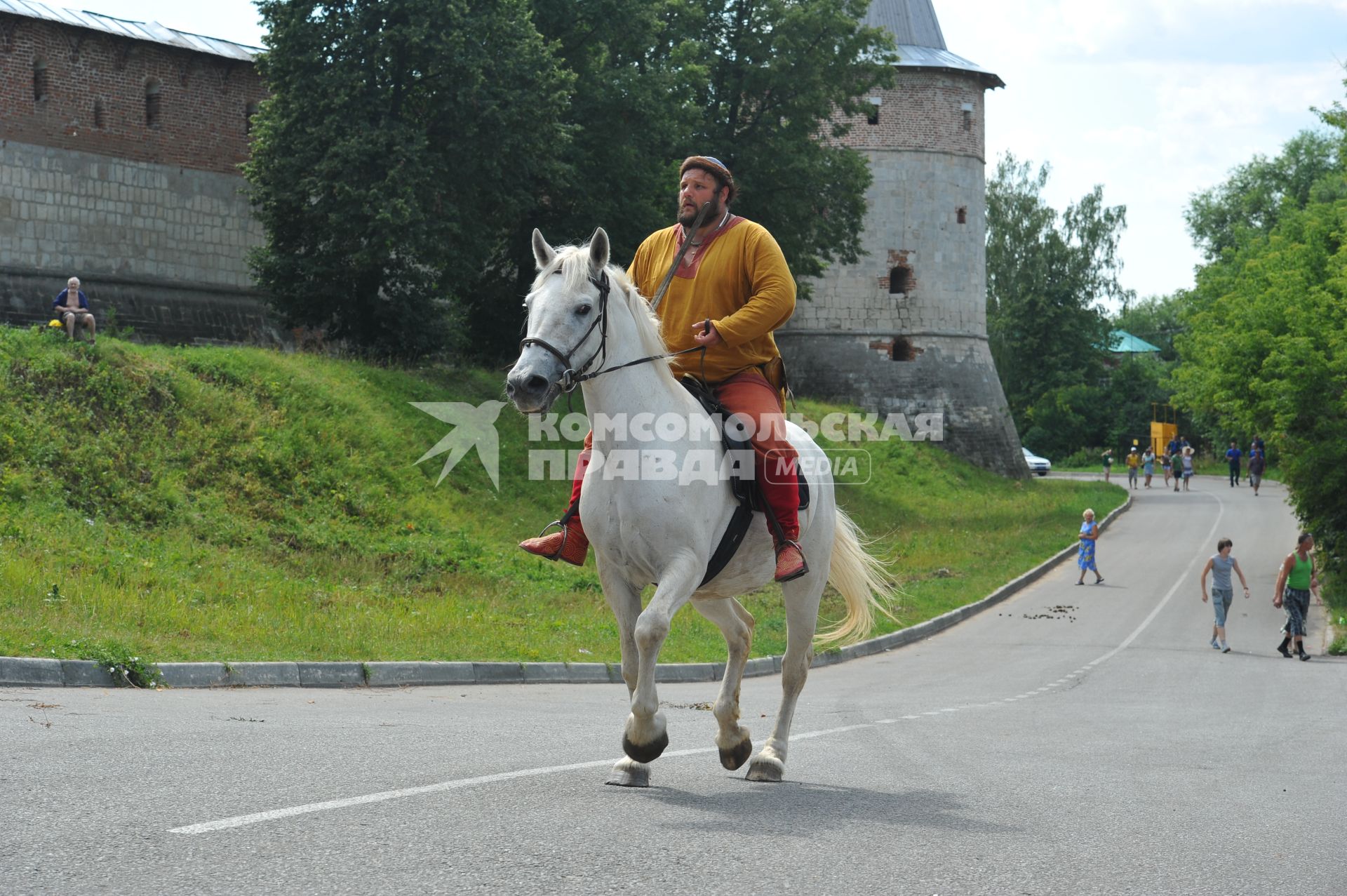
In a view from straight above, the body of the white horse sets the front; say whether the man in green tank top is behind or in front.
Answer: behind

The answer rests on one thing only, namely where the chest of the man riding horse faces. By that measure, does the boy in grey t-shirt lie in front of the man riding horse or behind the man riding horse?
behind

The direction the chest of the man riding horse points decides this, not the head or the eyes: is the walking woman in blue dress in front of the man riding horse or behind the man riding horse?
behind

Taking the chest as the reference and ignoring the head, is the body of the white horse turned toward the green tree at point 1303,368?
no

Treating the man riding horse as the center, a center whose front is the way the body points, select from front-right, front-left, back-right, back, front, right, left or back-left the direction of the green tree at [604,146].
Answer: back-right

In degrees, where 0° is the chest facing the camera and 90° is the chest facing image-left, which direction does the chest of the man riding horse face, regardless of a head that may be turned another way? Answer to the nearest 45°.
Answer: approximately 45°

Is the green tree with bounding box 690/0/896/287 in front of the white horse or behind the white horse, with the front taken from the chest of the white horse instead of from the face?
behind

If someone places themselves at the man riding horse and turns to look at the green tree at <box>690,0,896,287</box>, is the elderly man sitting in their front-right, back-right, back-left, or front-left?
front-left

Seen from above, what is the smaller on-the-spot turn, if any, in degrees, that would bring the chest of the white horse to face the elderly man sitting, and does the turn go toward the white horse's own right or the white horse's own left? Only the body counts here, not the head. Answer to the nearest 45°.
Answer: approximately 90° to the white horse's own right

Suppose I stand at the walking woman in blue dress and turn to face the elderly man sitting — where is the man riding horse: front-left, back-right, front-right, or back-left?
front-left

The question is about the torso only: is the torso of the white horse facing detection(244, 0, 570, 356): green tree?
no

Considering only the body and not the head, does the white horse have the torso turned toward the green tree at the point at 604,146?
no

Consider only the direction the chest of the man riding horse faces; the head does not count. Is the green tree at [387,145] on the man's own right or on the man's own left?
on the man's own right

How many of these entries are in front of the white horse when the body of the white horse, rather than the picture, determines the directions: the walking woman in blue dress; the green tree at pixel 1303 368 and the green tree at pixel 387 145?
0

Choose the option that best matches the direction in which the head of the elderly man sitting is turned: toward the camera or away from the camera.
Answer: toward the camera

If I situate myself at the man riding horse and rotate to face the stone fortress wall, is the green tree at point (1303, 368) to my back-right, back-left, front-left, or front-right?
front-right

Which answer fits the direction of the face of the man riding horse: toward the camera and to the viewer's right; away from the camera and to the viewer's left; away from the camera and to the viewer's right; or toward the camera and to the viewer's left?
toward the camera and to the viewer's left
